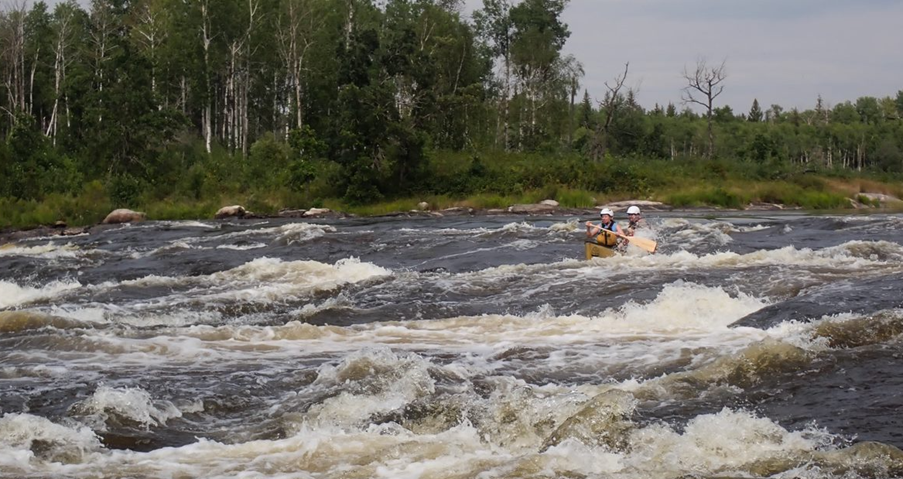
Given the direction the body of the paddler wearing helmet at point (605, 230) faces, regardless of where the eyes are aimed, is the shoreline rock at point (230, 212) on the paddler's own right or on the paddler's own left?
on the paddler's own right

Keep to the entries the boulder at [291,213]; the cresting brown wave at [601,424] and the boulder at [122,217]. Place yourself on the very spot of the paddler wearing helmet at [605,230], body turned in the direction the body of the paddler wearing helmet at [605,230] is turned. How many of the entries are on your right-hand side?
2

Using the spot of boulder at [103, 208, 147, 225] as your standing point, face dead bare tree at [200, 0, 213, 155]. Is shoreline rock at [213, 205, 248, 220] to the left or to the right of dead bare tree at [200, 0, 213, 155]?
right

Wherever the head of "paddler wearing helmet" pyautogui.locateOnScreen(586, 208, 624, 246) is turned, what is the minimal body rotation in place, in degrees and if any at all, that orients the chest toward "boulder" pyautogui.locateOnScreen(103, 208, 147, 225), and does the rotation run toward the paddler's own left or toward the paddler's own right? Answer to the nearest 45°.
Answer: approximately 90° to the paddler's own right

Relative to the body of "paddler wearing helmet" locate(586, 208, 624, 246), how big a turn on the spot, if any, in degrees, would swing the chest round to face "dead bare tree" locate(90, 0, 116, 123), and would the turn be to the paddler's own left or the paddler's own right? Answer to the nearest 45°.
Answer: approximately 90° to the paddler's own right

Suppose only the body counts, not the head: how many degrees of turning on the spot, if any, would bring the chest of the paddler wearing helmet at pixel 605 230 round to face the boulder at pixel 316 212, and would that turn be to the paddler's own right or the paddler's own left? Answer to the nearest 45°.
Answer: approximately 90° to the paddler's own right

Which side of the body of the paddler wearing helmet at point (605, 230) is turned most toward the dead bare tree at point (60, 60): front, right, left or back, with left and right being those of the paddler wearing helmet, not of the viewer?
right

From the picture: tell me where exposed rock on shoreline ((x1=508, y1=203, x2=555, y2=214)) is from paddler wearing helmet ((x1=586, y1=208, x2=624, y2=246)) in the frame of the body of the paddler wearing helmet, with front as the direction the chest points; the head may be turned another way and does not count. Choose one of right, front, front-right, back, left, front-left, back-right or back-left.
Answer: back-right

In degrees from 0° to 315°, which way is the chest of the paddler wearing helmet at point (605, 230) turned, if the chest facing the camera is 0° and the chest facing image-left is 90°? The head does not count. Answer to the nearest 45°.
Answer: approximately 45°
